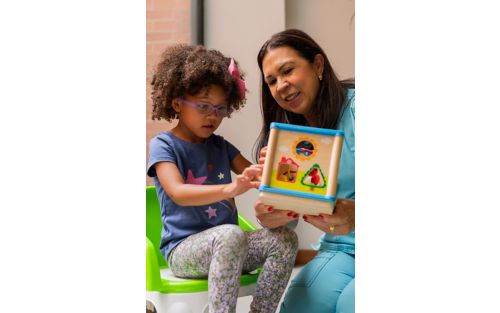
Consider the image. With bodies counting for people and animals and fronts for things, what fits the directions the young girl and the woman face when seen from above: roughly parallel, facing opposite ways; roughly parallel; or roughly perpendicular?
roughly perpendicular

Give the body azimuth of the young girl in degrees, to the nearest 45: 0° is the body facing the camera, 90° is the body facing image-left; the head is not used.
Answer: approximately 315°

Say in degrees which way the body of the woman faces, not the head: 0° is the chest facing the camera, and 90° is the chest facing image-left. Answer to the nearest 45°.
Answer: approximately 45°

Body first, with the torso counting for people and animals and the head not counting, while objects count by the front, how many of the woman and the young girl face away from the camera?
0

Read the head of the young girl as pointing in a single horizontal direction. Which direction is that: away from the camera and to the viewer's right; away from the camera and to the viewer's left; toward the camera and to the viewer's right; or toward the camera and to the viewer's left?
toward the camera and to the viewer's right
